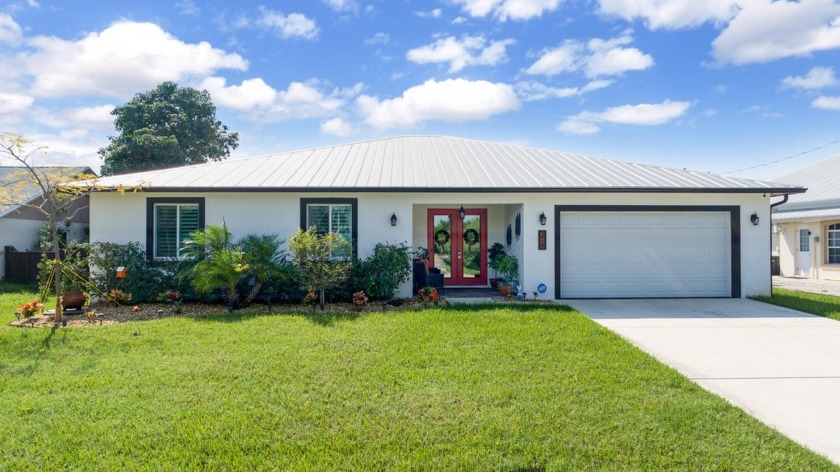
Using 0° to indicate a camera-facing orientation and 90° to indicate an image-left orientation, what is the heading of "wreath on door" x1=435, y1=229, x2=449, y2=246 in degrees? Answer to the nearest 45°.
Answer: approximately 0°

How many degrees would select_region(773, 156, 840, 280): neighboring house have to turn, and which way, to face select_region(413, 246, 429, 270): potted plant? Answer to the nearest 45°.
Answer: approximately 45° to its right

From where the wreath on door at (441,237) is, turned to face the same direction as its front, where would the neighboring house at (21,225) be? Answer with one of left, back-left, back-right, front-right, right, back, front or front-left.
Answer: right

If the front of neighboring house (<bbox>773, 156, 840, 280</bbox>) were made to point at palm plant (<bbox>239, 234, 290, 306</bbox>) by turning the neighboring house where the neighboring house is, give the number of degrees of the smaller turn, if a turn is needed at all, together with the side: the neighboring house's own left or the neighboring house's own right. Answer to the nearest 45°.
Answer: approximately 45° to the neighboring house's own right
